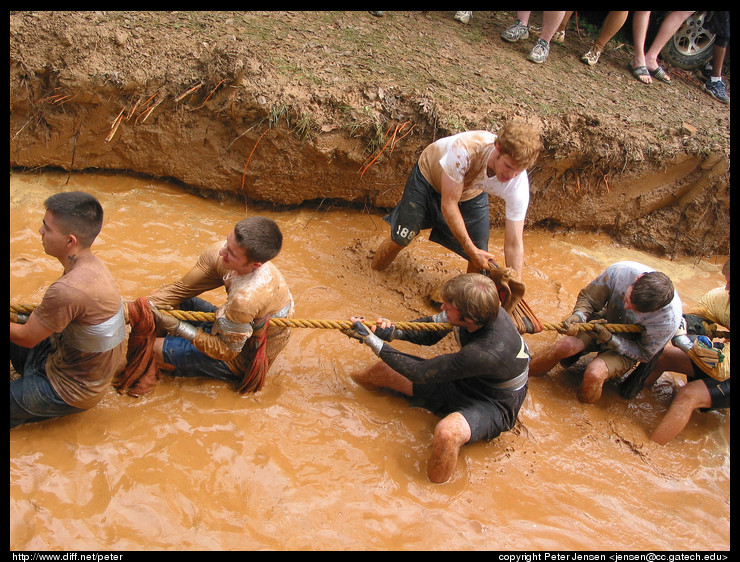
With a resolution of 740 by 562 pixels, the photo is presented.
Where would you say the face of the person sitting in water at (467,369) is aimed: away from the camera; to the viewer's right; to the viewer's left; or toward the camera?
to the viewer's left

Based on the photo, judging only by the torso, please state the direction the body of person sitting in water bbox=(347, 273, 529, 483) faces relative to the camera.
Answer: to the viewer's left

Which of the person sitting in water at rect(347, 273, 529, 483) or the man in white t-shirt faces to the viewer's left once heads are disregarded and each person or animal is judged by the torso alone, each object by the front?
the person sitting in water

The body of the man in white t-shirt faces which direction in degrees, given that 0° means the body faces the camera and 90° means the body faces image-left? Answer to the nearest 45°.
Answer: approximately 315°

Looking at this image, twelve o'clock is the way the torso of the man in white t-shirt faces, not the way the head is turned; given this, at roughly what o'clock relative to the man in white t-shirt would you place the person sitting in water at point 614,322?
The person sitting in water is roughly at 11 o'clock from the man in white t-shirt.

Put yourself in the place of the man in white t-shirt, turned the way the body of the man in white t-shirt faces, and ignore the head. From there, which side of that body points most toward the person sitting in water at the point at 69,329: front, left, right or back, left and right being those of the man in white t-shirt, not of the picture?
right

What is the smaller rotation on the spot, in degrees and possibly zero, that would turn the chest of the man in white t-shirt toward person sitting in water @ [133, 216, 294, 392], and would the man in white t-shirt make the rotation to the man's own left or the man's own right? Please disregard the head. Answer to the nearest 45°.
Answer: approximately 90° to the man's own right

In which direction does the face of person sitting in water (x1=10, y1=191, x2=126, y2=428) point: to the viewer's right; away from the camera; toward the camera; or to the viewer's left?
to the viewer's left

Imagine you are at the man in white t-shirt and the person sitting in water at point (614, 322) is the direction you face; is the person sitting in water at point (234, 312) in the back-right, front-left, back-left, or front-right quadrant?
back-right
